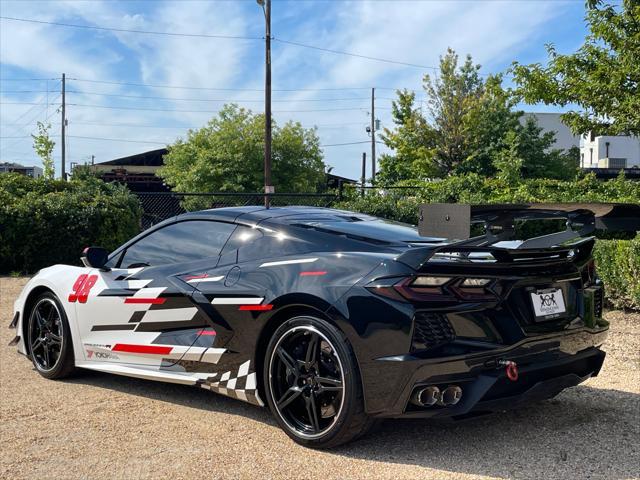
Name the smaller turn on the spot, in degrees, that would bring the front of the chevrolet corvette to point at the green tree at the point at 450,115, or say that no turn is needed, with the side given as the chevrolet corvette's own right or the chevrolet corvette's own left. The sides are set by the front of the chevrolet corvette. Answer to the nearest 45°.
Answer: approximately 45° to the chevrolet corvette's own right

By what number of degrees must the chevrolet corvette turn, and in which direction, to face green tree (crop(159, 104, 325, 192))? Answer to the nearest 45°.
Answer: approximately 45° to its right

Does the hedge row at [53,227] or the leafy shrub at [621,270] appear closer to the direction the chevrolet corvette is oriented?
the hedge row

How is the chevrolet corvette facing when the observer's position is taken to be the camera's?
facing away from the viewer and to the left of the viewer

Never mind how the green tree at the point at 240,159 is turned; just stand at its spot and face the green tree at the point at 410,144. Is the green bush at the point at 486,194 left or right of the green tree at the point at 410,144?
right

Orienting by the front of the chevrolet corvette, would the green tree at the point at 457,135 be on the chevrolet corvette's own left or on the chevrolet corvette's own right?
on the chevrolet corvette's own right

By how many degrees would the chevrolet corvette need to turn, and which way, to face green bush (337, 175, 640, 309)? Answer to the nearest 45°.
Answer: approximately 45° to its right

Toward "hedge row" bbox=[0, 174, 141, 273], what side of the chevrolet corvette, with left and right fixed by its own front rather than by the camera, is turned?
front

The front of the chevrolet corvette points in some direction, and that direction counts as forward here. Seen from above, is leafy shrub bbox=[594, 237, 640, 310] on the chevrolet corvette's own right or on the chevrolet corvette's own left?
on the chevrolet corvette's own right
